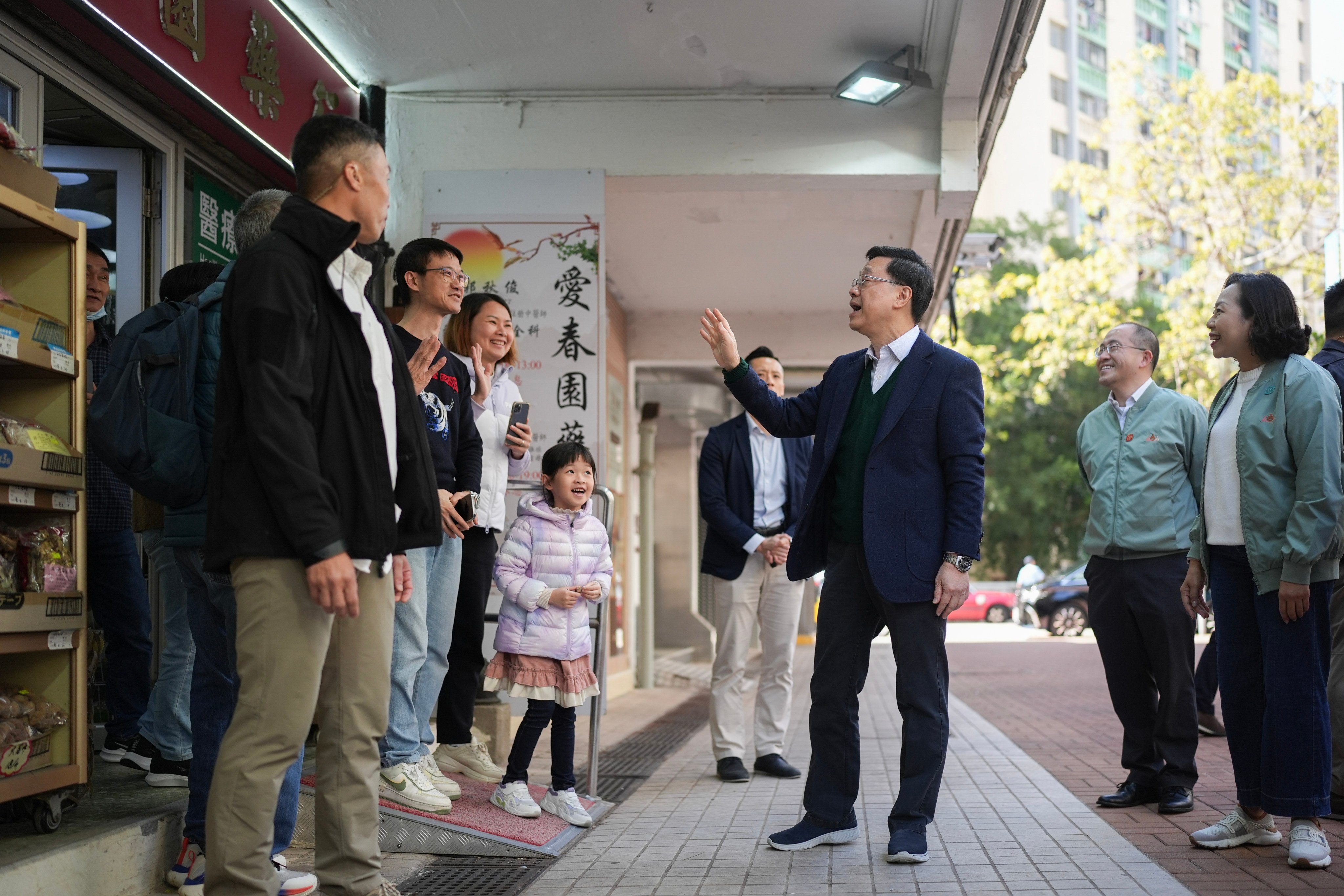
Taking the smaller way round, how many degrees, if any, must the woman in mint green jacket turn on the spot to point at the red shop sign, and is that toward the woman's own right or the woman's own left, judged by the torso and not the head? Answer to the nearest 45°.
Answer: approximately 45° to the woman's own right

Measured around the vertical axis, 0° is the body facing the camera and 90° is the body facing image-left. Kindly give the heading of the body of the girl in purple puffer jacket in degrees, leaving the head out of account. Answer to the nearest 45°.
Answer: approximately 315°

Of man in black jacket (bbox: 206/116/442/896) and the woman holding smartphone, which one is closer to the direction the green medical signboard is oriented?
the woman holding smartphone

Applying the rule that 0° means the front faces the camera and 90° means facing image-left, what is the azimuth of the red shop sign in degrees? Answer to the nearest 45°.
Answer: approximately 315°

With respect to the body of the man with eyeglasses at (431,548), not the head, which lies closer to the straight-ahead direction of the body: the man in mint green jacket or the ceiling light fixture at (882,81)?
the man in mint green jacket

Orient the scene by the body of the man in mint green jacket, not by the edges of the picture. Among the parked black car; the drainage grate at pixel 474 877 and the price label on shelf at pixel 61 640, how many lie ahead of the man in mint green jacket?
2

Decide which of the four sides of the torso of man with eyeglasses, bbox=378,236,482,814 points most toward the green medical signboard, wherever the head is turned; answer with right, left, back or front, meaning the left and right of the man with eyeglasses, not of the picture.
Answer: back

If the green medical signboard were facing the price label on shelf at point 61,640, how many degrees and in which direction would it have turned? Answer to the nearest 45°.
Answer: approximately 45° to its right

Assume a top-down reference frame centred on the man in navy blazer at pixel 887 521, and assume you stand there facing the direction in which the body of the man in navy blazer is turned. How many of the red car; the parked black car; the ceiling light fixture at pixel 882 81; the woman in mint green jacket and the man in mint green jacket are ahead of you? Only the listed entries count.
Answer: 0

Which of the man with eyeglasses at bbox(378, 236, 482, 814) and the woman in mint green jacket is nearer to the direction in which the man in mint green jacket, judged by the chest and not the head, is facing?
the man with eyeglasses

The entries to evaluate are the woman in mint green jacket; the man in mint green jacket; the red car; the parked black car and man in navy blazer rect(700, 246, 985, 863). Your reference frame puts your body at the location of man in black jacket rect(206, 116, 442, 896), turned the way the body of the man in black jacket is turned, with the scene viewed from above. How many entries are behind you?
0

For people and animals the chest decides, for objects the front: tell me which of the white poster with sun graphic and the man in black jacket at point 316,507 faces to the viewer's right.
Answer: the man in black jacket

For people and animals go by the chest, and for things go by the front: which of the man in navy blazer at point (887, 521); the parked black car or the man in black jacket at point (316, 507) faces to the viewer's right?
the man in black jacket

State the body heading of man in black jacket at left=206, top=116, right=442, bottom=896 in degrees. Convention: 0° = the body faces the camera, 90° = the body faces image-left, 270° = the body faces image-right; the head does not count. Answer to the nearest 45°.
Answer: approximately 270°

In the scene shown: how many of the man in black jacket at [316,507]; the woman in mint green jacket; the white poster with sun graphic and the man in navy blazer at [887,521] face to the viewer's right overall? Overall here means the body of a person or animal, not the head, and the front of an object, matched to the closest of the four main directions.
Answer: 1

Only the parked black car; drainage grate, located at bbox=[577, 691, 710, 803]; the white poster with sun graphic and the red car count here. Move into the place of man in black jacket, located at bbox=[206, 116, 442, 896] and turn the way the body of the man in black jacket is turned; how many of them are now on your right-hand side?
0

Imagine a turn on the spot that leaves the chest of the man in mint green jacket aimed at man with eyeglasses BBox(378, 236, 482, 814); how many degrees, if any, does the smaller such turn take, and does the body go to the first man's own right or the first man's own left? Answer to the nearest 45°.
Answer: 0° — they already face them

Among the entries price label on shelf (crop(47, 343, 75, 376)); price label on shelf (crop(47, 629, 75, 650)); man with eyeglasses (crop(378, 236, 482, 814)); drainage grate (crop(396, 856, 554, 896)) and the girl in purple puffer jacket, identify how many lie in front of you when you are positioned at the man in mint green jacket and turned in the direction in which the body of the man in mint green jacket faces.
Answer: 5

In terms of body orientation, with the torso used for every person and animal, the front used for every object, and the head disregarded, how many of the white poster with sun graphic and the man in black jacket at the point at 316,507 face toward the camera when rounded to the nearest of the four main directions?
1

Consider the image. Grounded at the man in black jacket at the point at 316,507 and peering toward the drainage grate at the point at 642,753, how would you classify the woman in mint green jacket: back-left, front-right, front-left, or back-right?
front-right
